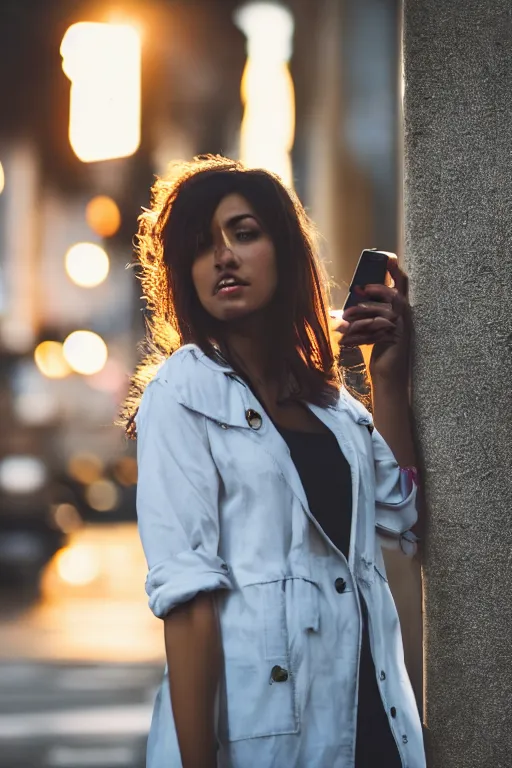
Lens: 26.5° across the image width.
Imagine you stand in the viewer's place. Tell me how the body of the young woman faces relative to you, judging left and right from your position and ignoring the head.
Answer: facing the viewer and to the right of the viewer
